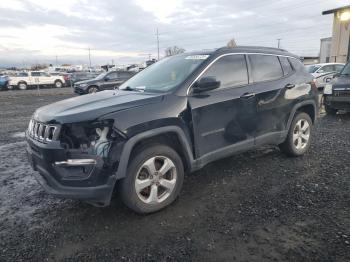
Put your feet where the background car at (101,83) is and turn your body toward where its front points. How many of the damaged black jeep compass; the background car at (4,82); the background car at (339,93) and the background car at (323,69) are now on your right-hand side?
1

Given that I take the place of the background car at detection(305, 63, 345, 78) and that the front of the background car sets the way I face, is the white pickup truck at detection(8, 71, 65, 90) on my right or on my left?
on my right

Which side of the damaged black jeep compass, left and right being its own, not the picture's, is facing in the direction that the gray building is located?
back

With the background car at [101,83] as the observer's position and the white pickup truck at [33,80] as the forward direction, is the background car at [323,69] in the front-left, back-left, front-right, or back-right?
back-right

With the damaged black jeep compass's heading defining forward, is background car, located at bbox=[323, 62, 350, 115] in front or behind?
behind

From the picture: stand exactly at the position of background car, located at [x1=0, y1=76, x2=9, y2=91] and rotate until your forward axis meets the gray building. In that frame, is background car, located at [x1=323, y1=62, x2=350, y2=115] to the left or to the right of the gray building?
right

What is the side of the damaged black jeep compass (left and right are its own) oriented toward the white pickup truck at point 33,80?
right

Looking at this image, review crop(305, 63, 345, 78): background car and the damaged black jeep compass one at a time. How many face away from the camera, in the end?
0

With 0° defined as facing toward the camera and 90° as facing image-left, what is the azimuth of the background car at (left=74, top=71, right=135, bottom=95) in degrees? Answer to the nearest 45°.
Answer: approximately 45°

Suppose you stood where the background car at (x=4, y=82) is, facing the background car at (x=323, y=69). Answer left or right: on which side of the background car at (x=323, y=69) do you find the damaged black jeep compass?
right

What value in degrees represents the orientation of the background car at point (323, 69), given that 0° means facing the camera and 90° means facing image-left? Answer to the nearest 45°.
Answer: approximately 45°

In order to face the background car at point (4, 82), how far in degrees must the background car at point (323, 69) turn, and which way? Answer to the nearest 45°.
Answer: approximately 45° to its right

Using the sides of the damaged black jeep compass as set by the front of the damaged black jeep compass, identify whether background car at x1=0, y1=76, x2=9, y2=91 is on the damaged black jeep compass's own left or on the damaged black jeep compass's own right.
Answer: on the damaged black jeep compass's own right
